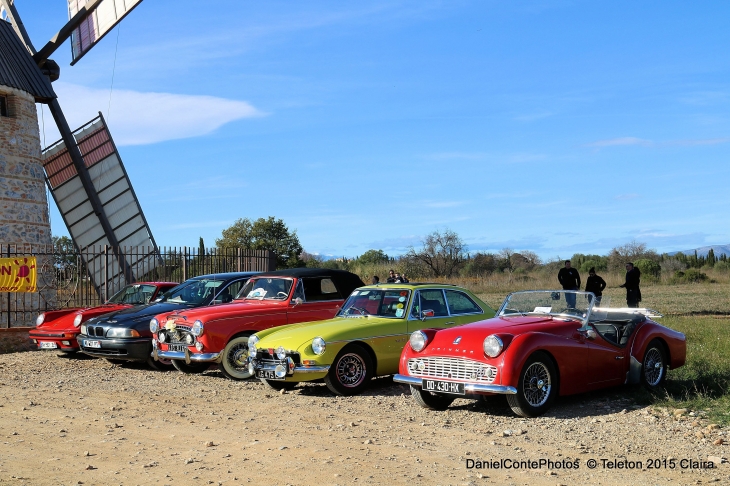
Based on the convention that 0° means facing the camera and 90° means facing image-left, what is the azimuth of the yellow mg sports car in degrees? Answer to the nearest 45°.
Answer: approximately 45°

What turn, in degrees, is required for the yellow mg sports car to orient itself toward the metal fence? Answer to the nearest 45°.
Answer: approximately 90° to its right

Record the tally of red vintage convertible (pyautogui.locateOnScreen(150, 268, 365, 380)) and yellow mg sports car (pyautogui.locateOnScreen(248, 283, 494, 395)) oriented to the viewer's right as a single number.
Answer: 0

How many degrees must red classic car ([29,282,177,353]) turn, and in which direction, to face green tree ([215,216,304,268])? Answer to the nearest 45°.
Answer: approximately 135° to its right

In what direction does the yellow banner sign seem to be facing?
toward the camera

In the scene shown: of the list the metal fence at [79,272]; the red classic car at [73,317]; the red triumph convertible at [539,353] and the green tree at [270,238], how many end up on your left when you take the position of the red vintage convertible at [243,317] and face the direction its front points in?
1

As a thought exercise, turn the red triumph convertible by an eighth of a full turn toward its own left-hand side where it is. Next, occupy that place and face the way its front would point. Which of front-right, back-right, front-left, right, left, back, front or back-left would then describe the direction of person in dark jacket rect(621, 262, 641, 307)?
back

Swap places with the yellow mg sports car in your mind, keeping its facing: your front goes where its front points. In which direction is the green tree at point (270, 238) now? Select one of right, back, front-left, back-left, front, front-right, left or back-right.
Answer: back-right

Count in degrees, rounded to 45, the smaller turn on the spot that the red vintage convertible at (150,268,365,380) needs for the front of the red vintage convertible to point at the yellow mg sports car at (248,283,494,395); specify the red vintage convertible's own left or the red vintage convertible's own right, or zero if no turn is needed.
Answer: approximately 90° to the red vintage convertible's own left

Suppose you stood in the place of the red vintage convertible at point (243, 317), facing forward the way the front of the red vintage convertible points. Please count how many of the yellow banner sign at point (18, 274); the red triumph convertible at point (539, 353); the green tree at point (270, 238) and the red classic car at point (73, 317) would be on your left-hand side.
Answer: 1

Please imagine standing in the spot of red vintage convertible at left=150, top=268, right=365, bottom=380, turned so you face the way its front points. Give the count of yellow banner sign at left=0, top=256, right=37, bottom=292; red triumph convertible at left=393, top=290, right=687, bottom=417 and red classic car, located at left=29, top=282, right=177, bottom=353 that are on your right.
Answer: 2

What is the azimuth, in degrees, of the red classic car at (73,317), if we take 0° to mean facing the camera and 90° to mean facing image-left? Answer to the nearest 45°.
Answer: approximately 45°

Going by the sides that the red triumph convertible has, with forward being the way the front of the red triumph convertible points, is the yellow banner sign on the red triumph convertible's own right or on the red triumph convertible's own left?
on the red triumph convertible's own right

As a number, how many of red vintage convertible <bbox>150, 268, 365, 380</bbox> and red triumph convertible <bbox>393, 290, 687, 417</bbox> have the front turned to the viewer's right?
0
